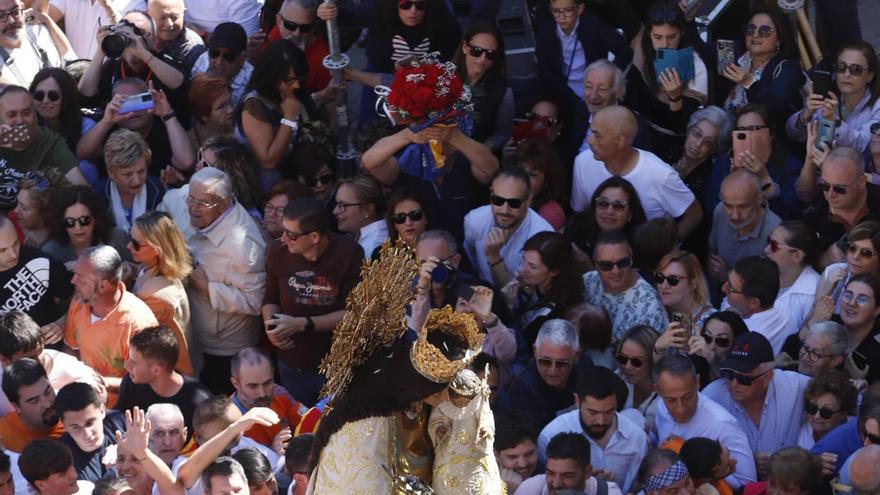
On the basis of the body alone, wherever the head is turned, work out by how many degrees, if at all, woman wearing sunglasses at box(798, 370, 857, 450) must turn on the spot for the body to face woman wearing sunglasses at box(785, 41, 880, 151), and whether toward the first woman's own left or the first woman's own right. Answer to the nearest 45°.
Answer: approximately 135° to the first woman's own right

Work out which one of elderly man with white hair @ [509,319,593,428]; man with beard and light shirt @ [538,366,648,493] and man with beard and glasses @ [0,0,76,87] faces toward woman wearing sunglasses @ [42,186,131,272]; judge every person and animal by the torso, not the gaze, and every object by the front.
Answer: man with beard and glasses @ [0,0,76,87]

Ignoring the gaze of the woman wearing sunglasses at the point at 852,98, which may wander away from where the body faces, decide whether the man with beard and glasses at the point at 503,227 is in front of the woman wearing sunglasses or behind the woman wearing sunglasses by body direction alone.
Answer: in front

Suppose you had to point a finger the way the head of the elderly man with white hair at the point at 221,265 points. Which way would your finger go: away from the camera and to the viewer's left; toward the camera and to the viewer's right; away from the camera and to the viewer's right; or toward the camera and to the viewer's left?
toward the camera and to the viewer's left

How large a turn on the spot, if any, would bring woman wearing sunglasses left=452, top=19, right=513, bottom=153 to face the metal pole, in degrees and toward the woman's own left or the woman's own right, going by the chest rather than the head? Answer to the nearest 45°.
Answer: approximately 90° to the woman's own right

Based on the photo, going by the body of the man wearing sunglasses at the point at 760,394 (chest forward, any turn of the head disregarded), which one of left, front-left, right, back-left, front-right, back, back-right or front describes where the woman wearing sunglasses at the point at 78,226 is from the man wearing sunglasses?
front-right

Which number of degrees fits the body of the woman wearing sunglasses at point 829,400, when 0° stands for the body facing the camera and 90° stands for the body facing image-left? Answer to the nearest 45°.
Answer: approximately 45°
